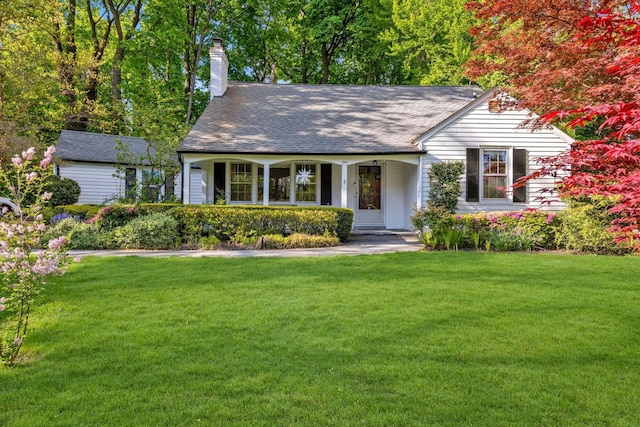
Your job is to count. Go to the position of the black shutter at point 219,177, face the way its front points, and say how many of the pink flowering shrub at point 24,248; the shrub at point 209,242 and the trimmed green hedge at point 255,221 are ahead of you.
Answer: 3

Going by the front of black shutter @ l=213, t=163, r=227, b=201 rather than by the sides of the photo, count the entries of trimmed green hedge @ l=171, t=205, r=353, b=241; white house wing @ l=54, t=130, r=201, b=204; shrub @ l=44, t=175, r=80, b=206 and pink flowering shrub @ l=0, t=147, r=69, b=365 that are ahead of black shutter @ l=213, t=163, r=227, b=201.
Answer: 2

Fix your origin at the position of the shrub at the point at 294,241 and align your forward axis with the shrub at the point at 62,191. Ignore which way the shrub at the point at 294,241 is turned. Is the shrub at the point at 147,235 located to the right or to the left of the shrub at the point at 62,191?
left

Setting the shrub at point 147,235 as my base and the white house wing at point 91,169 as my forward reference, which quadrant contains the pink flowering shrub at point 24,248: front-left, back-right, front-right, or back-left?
back-left

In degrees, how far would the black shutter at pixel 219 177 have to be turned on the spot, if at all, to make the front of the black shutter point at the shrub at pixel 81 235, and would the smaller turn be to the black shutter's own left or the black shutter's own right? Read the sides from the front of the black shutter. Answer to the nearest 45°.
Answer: approximately 45° to the black shutter's own right

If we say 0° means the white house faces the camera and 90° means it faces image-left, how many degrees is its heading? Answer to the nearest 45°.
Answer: approximately 0°

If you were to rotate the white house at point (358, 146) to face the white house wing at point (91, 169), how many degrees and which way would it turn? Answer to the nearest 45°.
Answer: approximately 90° to its right

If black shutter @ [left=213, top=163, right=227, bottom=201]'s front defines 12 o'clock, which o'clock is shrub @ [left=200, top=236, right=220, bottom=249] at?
The shrub is roughly at 12 o'clock from the black shutter.

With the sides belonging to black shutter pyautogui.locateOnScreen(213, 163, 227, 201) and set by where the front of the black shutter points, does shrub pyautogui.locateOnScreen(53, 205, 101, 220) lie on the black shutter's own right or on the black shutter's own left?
on the black shutter's own right

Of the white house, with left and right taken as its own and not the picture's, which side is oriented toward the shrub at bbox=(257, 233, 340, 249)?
front

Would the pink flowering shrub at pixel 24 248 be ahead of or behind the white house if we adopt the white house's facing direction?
ahead

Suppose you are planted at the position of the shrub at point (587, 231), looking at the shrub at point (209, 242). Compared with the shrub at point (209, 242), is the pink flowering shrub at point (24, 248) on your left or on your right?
left

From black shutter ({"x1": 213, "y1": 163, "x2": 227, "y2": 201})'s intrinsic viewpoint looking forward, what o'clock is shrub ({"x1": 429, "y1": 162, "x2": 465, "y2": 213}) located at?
The shrub is roughly at 10 o'clock from the black shutter.

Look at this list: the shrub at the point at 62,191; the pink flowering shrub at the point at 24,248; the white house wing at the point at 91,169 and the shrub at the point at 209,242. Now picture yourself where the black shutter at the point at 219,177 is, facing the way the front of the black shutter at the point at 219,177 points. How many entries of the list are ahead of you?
2

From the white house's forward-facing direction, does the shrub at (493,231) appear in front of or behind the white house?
in front
